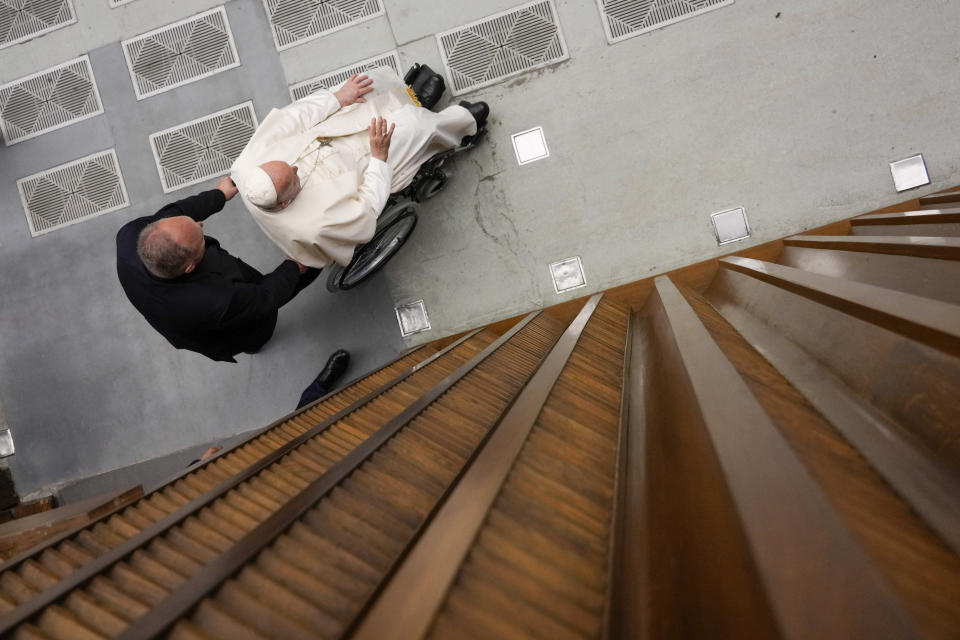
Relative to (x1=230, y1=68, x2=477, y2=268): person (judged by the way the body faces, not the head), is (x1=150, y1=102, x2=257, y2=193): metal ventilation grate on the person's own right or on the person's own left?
on the person's own left

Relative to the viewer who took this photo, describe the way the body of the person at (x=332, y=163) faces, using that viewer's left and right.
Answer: facing away from the viewer and to the right of the viewer

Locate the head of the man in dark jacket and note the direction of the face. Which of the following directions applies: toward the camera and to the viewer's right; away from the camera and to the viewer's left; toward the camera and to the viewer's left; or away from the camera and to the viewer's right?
away from the camera and to the viewer's right

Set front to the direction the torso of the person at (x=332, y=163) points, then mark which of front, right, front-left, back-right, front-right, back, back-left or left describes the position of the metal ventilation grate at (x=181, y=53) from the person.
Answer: left

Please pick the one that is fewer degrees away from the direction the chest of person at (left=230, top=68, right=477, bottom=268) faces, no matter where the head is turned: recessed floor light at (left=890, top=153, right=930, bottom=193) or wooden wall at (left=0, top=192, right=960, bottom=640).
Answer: the recessed floor light

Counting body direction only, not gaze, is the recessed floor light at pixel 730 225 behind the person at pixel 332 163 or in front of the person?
in front

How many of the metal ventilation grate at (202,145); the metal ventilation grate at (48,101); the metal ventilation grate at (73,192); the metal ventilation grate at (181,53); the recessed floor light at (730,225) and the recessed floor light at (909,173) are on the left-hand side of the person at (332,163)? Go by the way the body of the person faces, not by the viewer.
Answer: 4

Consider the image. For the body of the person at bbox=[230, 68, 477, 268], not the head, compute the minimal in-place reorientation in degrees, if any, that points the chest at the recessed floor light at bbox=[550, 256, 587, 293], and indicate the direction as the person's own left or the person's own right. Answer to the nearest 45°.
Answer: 0° — they already face it

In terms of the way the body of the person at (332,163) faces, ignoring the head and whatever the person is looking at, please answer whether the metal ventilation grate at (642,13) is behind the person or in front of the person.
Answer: in front

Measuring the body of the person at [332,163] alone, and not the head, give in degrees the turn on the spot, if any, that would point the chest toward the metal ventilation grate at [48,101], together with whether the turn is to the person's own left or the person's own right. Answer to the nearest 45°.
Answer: approximately 90° to the person's own left

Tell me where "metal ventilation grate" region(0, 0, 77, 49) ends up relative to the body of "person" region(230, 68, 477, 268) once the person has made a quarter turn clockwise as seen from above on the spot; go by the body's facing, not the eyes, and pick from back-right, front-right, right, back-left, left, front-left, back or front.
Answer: back
